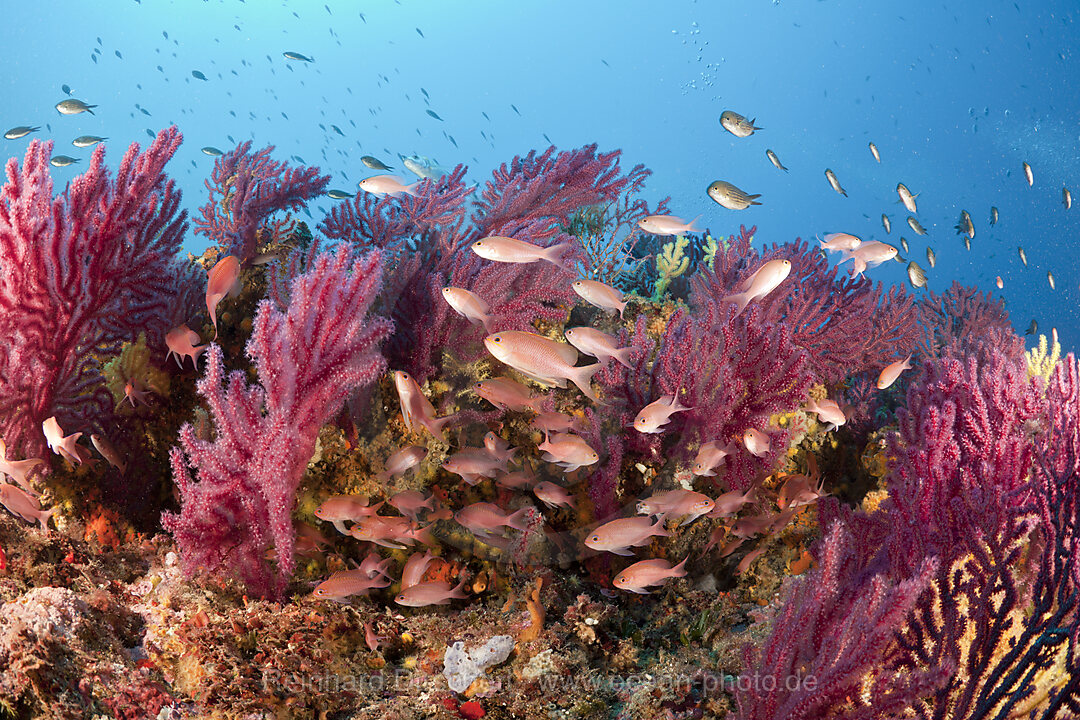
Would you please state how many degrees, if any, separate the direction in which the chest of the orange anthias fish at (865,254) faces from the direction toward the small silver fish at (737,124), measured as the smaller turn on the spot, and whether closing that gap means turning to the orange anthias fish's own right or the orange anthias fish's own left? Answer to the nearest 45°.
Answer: approximately 135° to the orange anthias fish's own left

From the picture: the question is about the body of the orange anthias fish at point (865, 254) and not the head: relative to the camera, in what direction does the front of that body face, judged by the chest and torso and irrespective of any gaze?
to the viewer's right

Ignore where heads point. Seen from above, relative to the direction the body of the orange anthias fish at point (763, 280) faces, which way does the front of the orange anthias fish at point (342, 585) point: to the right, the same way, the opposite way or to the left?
the opposite way

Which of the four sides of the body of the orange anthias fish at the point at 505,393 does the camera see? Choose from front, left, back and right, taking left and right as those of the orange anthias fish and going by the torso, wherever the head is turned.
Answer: left

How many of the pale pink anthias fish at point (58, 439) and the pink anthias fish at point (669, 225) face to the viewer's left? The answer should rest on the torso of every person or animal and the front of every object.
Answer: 2

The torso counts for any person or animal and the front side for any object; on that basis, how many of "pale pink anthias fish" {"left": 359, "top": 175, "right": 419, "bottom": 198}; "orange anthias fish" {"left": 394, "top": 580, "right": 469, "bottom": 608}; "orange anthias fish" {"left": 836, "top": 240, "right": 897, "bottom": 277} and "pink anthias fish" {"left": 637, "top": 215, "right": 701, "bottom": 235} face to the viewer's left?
3

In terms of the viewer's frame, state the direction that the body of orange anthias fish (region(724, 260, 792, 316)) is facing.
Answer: to the viewer's right

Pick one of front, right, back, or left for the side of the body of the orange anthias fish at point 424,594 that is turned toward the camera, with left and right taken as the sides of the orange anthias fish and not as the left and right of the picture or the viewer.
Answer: left
